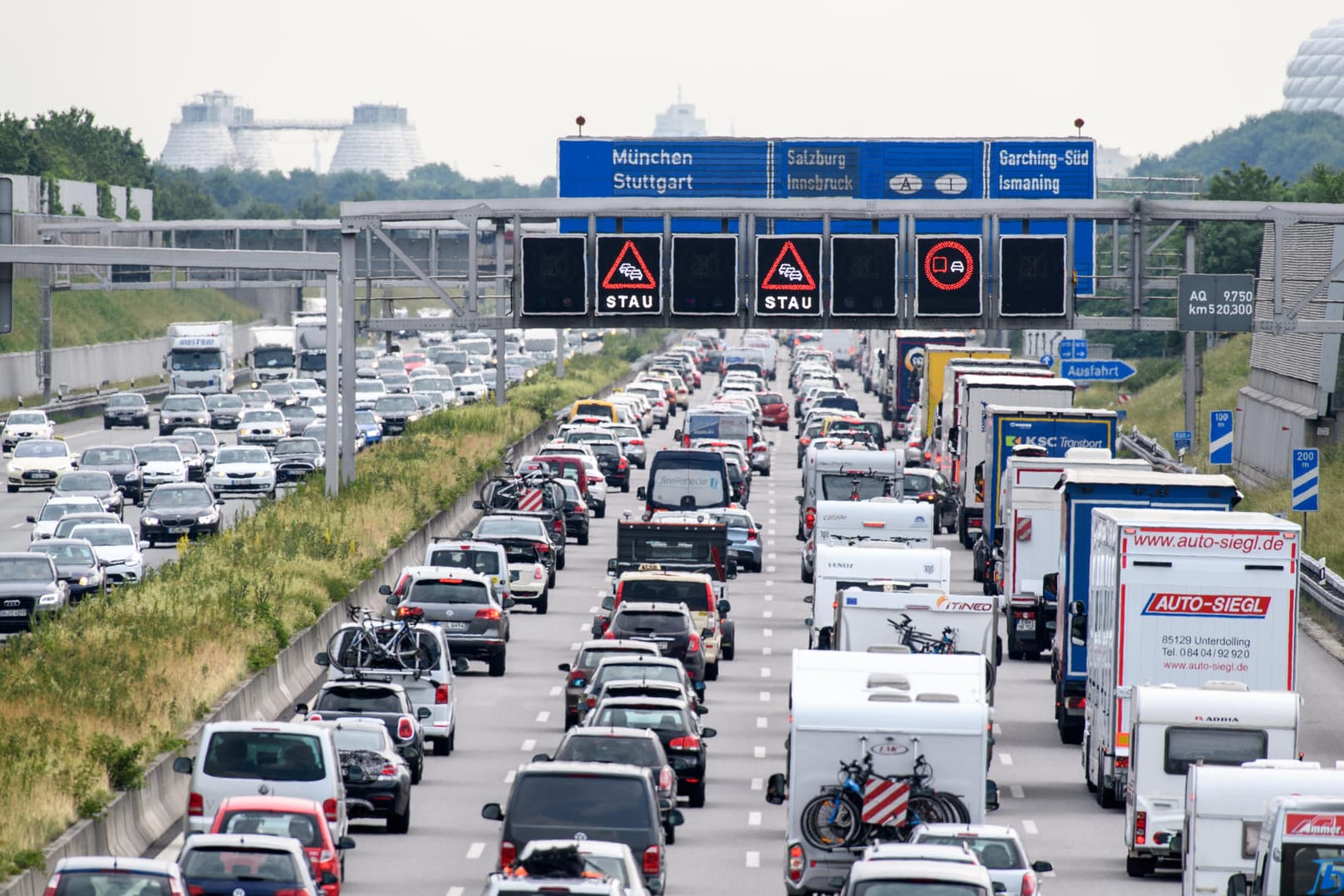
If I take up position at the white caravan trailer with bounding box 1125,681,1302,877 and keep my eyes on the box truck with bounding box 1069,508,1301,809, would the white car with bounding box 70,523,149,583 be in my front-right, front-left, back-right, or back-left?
front-left

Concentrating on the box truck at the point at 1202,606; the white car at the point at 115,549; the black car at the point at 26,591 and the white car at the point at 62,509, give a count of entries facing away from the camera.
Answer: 1

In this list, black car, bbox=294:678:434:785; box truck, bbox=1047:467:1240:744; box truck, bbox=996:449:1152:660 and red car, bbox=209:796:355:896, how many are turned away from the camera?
4

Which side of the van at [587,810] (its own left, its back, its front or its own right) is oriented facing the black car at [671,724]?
front

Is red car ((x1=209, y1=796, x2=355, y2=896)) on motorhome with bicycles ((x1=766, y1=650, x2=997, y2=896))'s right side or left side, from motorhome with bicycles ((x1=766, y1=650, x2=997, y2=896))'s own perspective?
on its left

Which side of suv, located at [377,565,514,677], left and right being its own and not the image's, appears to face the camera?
back

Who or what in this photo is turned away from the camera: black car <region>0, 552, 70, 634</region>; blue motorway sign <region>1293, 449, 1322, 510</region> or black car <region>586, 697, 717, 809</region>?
black car <region>586, 697, 717, 809</region>

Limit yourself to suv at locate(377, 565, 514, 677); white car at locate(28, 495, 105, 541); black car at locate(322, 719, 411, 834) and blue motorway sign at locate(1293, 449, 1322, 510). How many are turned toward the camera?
2

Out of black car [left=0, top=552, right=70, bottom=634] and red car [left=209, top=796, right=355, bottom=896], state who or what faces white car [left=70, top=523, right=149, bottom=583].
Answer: the red car

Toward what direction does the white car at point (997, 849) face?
away from the camera

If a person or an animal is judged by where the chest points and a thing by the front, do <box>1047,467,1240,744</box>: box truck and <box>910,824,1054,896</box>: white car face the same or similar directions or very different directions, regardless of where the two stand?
same or similar directions

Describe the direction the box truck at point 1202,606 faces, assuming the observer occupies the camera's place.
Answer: facing away from the viewer

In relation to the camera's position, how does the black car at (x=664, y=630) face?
facing away from the viewer

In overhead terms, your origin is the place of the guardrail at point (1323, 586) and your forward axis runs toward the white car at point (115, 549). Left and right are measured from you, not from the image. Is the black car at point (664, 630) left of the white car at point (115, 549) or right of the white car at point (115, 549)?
left

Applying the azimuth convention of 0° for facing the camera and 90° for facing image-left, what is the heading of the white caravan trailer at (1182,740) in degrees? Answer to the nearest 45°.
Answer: approximately 180°

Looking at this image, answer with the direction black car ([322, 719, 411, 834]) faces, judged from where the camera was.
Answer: facing away from the viewer

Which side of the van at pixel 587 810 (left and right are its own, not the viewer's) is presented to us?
back

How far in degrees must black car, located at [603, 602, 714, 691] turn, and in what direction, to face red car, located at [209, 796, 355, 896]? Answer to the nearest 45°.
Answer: approximately 180°

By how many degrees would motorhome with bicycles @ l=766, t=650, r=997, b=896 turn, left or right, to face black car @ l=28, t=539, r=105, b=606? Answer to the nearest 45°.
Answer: approximately 45° to its left
